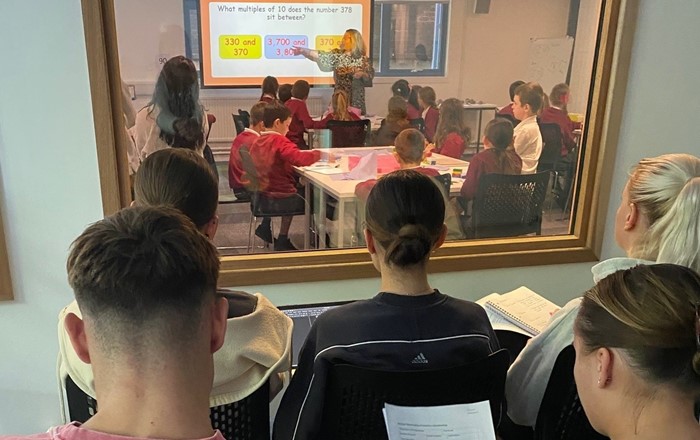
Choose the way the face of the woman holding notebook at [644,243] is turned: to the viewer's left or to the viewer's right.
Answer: to the viewer's left

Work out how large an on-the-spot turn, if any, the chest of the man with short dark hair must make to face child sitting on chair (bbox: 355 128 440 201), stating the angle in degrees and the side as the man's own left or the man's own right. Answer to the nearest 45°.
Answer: approximately 45° to the man's own right

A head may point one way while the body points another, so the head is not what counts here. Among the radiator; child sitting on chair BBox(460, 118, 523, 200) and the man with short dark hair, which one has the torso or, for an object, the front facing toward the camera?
the radiator

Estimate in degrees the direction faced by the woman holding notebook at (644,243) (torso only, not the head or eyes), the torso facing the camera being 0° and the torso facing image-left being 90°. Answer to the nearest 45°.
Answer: approximately 135°

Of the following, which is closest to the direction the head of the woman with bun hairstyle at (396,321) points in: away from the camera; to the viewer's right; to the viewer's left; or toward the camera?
away from the camera

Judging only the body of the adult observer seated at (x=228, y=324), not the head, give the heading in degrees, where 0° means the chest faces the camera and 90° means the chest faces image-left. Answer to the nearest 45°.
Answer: approximately 180°

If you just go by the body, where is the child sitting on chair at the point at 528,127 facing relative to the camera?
to the viewer's left

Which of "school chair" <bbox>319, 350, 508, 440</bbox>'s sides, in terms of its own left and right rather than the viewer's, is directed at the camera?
back

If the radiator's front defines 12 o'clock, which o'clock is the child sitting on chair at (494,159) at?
The child sitting on chair is roughly at 10 o'clock from the radiator.

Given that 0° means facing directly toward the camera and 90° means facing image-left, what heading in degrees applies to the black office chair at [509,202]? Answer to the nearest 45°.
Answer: approximately 180°

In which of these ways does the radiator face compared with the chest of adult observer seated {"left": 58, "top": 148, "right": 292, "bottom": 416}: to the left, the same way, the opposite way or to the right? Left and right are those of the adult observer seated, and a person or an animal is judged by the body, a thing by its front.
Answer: the opposite way

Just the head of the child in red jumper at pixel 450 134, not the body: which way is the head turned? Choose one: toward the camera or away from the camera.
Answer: away from the camera

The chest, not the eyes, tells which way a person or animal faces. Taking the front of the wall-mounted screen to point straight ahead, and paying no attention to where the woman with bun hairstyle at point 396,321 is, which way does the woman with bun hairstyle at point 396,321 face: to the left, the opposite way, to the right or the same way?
the opposite way

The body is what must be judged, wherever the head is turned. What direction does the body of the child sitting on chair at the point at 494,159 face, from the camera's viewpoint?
away from the camera

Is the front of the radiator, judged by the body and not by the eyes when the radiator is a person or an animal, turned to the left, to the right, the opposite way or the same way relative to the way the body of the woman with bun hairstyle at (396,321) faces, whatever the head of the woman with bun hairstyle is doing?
the opposite way

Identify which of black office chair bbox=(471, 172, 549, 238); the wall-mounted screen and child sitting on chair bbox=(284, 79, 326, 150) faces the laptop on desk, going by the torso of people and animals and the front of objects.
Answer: the wall-mounted screen

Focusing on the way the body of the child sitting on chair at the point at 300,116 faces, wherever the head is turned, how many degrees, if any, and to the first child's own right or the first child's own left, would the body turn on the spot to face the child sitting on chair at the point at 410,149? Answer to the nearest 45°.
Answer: approximately 90° to the first child's own right

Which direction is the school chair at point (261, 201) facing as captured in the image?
to the viewer's right
